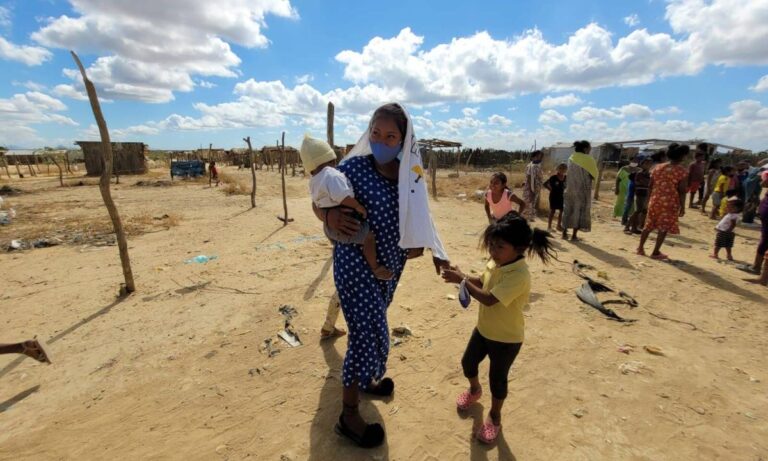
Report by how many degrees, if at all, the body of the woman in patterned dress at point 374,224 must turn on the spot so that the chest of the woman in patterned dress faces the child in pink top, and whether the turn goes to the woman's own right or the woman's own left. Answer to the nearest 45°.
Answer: approximately 90° to the woman's own left

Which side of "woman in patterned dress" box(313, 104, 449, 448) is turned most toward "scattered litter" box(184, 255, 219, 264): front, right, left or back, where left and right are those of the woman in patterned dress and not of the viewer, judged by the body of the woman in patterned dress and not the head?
back

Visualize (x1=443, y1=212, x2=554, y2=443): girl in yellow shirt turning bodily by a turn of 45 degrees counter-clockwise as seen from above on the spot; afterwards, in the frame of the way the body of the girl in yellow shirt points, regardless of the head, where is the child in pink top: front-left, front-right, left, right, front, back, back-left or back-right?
back

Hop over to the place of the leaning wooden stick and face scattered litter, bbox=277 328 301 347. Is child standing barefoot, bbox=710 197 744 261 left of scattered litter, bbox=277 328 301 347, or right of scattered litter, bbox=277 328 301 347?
left

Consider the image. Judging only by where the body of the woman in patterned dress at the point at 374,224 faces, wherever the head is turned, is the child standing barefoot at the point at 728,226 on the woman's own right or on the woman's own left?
on the woman's own left

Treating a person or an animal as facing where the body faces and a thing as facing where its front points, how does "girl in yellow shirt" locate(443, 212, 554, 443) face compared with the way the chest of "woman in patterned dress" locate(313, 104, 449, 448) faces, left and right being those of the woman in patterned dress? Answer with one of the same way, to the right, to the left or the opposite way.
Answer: to the right

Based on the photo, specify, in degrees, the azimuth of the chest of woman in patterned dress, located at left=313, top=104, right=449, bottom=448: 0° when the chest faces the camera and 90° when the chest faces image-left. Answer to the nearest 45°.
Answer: approximately 315°

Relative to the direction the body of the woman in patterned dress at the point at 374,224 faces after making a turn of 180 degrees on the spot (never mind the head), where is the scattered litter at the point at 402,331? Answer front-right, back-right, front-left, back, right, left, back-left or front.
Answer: front-right

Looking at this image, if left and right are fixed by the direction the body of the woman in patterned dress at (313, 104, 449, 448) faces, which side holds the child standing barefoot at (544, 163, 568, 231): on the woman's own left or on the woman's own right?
on the woman's own left

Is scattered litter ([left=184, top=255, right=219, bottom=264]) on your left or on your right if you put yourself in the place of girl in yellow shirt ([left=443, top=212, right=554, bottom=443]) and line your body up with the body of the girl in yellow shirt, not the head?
on your right

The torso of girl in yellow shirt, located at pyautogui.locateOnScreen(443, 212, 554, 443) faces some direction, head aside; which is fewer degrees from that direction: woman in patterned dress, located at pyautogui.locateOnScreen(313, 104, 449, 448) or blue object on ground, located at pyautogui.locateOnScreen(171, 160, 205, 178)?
the woman in patterned dress

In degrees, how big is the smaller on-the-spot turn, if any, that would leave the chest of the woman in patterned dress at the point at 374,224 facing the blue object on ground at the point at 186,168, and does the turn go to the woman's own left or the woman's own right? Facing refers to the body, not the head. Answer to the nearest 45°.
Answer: approximately 180°

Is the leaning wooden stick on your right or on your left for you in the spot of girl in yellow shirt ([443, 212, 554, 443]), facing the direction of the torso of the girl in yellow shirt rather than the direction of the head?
on your right
